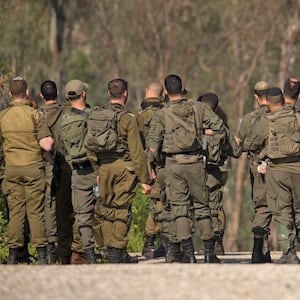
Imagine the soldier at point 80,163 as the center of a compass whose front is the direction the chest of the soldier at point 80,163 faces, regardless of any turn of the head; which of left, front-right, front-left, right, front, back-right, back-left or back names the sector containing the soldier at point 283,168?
front-right

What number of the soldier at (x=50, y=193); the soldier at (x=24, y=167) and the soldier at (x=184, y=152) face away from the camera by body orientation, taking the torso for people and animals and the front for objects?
3

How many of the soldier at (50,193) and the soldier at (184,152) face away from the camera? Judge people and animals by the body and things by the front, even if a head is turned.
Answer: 2

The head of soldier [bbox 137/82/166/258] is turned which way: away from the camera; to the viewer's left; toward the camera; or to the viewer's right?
away from the camera

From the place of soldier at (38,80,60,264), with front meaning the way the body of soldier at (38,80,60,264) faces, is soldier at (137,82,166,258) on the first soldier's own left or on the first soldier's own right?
on the first soldier's own right

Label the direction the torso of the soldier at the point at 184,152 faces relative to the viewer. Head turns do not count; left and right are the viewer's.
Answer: facing away from the viewer

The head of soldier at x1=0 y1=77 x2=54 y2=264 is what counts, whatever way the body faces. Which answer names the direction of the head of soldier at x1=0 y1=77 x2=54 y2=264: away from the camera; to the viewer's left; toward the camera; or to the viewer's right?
away from the camera

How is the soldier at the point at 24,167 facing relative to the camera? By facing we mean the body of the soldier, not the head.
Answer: away from the camera

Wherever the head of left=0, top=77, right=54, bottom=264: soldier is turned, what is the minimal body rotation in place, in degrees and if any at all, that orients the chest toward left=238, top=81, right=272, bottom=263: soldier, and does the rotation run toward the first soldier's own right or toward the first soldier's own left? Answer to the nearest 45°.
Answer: approximately 90° to the first soldier's own right

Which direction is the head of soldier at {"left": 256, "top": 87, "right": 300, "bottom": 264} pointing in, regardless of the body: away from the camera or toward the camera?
away from the camera

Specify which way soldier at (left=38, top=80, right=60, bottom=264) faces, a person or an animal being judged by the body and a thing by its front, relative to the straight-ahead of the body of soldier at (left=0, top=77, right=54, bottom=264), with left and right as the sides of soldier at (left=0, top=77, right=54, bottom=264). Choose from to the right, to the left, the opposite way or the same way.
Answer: the same way

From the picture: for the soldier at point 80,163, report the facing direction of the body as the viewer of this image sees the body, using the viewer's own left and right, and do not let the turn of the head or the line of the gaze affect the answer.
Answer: facing away from the viewer and to the right of the viewer

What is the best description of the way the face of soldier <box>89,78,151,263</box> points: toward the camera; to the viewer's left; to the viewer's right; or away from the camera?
away from the camera

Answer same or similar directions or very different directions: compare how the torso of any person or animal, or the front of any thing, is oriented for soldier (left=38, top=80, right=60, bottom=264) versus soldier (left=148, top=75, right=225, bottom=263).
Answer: same or similar directions

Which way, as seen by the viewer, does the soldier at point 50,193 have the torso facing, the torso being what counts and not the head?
away from the camera
